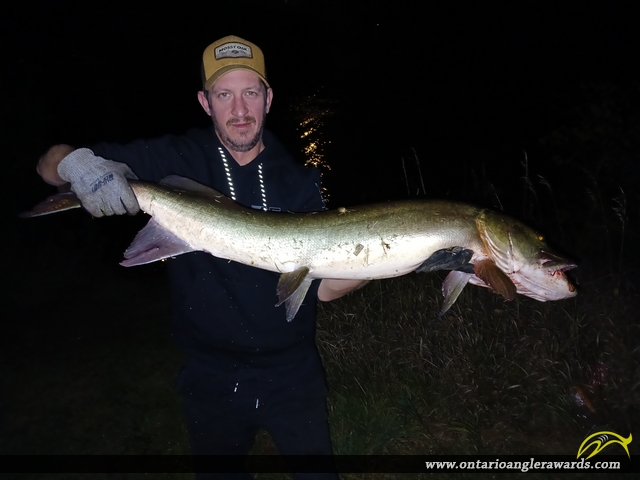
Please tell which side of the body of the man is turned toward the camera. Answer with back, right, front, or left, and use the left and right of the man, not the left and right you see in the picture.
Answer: front

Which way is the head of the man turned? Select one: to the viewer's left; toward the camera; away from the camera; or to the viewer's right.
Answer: toward the camera

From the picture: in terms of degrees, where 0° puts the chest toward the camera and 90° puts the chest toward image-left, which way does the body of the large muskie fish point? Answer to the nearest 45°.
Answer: approximately 270°
